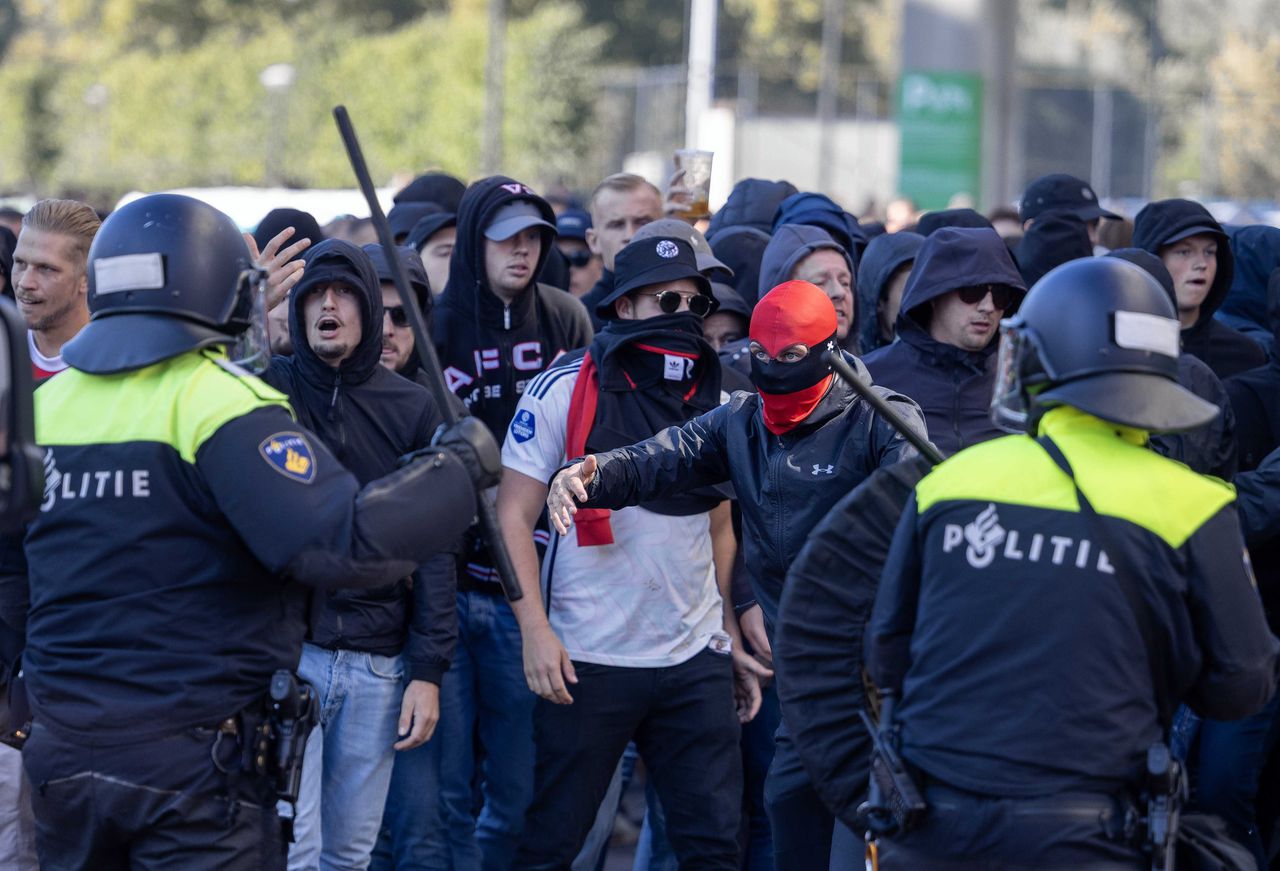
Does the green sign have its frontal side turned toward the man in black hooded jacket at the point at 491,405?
yes

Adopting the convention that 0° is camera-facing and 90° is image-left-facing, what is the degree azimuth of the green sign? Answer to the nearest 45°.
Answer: approximately 0°

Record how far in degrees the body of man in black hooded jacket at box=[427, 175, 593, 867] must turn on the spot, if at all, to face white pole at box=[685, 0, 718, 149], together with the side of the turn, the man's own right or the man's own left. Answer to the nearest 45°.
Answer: approximately 180°

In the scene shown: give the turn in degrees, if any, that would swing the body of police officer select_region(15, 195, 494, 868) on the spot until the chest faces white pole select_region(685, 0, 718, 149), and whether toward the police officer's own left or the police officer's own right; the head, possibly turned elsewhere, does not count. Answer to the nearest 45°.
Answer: approximately 45° to the police officer's own left

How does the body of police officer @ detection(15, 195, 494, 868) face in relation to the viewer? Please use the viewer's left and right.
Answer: facing away from the viewer and to the right of the viewer

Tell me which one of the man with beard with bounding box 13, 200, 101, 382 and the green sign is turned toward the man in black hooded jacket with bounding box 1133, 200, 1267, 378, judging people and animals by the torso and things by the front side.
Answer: the green sign

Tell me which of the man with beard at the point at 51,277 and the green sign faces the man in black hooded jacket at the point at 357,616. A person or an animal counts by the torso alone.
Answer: the green sign

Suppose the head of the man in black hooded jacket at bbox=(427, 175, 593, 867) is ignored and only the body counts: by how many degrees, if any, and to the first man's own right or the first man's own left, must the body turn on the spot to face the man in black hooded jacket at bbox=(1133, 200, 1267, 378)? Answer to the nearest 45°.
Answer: approximately 90° to the first man's own left

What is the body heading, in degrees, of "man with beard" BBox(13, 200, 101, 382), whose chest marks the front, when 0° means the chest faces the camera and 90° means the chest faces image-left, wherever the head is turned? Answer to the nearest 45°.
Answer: approximately 45°
